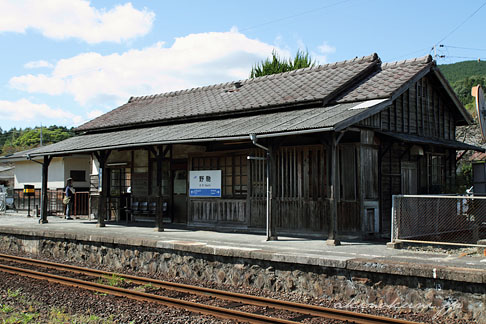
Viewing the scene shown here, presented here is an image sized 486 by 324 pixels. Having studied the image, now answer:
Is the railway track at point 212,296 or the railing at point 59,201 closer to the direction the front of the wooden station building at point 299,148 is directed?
the railway track

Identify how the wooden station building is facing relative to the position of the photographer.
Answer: facing the viewer and to the left of the viewer

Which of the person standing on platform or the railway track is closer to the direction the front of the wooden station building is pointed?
the railway track

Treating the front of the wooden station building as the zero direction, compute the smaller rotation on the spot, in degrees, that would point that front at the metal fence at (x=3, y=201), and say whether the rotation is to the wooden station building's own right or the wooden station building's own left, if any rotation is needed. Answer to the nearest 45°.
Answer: approximately 90° to the wooden station building's own right

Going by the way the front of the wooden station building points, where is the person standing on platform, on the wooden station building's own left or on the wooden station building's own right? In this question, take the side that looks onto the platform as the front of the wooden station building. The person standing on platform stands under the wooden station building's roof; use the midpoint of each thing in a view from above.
on the wooden station building's own right
